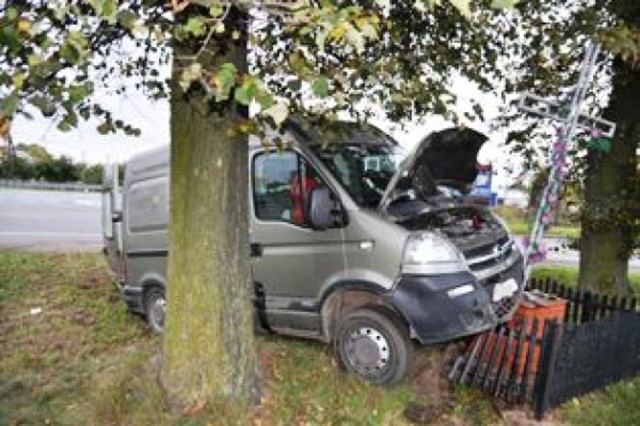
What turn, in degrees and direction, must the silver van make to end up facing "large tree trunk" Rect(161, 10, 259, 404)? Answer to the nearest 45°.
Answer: approximately 90° to its right

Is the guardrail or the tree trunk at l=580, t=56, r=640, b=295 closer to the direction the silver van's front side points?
the tree trunk

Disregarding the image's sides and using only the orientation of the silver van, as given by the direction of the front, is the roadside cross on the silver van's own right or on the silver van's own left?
on the silver van's own left

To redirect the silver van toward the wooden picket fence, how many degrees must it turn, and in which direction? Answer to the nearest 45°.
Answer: approximately 45° to its left

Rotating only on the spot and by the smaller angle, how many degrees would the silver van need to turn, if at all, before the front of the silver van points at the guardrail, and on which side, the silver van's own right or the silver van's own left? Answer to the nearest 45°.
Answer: approximately 180°

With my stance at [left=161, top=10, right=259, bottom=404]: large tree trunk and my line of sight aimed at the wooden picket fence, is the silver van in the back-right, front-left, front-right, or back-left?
front-left

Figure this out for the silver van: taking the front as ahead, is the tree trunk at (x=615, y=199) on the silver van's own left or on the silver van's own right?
on the silver van's own left

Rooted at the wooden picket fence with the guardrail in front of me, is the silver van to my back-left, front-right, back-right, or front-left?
front-left

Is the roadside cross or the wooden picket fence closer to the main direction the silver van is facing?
the wooden picket fence
